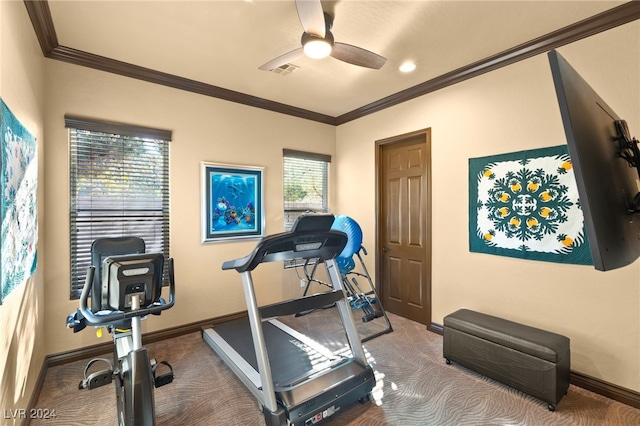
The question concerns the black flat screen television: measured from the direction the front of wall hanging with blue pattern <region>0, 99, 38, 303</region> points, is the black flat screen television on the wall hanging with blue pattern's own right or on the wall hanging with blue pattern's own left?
on the wall hanging with blue pattern's own right

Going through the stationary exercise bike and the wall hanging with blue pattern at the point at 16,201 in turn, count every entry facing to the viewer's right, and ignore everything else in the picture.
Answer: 1

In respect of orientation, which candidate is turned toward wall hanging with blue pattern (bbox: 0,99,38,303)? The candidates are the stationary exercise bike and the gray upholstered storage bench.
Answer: the gray upholstered storage bench

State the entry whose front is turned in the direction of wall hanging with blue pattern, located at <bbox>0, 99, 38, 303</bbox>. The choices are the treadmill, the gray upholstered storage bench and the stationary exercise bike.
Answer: the gray upholstered storage bench

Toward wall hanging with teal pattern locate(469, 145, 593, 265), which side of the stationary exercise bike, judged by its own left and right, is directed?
left

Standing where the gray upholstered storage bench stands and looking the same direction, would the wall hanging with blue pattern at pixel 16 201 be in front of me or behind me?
in front

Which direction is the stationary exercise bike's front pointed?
toward the camera

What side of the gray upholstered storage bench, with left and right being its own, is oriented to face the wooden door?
right

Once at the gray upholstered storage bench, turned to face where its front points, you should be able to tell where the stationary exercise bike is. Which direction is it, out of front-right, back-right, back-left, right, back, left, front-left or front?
front

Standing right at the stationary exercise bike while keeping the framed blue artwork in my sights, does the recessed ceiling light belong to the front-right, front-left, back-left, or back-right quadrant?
front-right

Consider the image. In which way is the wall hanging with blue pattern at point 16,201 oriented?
to the viewer's right

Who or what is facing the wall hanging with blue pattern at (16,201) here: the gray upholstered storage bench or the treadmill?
the gray upholstered storage bench

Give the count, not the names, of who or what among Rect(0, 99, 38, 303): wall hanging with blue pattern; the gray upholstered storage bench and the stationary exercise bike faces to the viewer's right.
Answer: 1

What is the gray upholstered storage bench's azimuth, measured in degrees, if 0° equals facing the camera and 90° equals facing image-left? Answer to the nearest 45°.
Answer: approximately 45°
